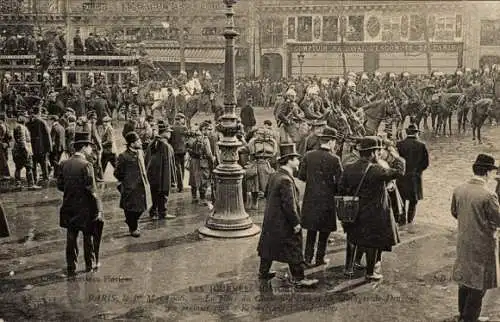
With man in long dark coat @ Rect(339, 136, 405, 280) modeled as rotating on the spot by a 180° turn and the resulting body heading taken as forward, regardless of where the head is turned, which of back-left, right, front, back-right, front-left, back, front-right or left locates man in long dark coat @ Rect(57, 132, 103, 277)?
front-right

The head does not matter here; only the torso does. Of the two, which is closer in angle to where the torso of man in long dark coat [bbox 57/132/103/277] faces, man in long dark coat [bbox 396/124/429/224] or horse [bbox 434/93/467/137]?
the horse

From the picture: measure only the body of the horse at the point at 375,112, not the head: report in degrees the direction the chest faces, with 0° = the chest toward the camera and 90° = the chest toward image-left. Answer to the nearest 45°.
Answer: approximately 270°

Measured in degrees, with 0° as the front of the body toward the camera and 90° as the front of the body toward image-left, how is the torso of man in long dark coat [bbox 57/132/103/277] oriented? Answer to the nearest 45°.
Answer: approximately 225°

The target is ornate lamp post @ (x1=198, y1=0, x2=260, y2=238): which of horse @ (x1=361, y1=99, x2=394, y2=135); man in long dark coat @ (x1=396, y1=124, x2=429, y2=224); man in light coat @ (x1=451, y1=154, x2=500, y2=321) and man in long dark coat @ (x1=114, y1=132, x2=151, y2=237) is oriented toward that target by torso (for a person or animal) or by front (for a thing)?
man in long dark coat @ (x1=114, y1=132, x2=151, y2=237)
